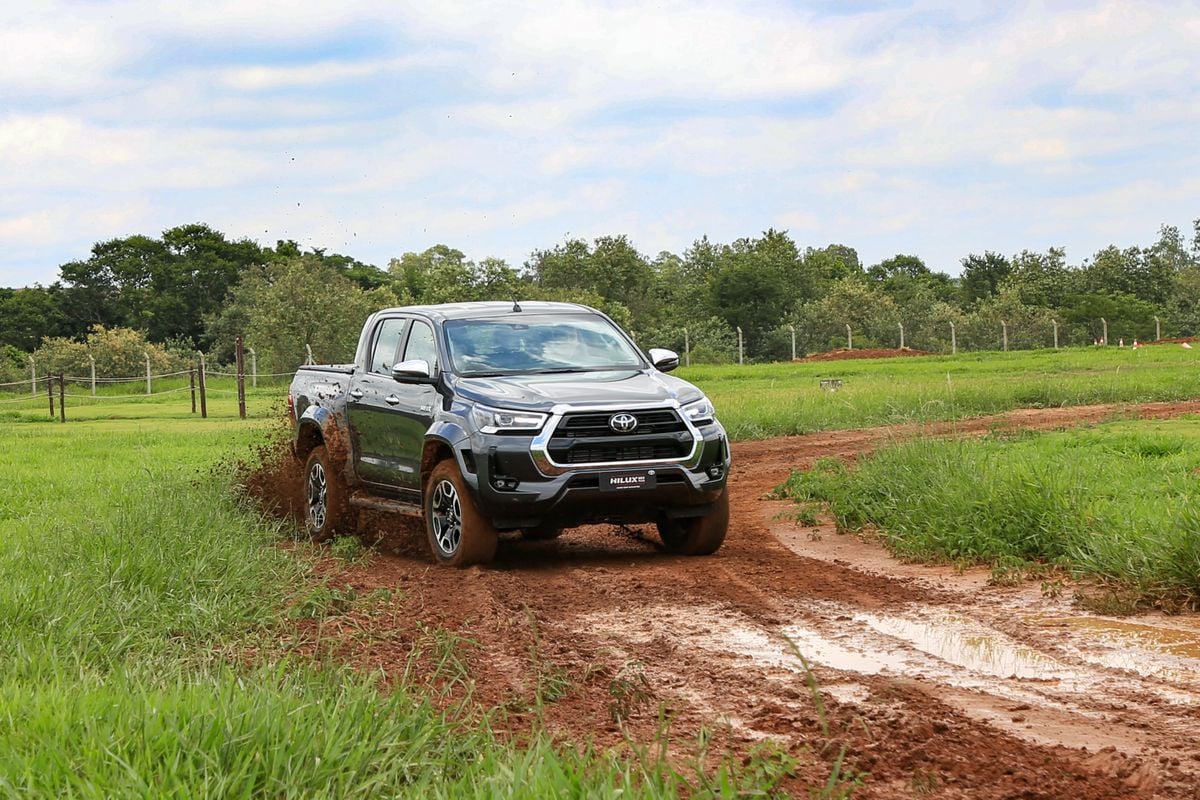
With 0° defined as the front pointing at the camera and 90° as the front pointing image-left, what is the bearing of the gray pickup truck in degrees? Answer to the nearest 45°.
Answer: approximately 315°
